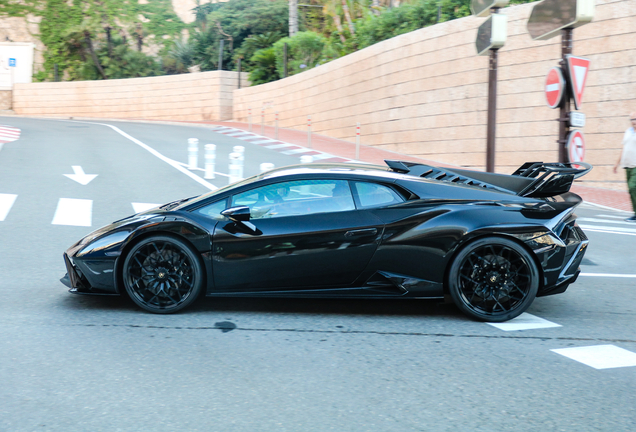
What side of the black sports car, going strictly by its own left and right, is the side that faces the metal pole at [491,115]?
right

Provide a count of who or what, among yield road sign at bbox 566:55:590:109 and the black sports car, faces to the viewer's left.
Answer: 1

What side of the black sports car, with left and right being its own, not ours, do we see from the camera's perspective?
left

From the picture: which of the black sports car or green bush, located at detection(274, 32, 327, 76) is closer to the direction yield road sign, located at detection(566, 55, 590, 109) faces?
the black sports car

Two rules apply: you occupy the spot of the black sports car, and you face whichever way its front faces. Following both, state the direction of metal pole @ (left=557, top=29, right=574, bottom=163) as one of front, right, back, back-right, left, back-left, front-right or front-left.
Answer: back-right

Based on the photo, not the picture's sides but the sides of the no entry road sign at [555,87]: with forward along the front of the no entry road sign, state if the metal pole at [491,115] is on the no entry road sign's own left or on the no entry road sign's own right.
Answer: on the no entry road sign's own right

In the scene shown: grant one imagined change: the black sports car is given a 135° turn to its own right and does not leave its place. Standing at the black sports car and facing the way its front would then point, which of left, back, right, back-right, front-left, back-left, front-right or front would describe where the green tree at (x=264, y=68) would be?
front-left

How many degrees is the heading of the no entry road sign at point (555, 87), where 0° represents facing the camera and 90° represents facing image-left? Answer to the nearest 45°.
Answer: approximately 45°

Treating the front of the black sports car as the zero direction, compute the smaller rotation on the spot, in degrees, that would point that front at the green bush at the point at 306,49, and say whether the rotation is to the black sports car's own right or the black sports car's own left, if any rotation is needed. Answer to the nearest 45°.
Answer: approximately 90° to the black sports car's own right

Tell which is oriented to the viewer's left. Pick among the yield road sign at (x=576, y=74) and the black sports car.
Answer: the black sports car

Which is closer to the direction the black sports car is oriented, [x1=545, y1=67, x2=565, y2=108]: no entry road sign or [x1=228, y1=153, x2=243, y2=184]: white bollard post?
the white bollard post

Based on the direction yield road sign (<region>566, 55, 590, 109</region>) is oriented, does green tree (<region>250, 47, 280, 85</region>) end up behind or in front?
behind
